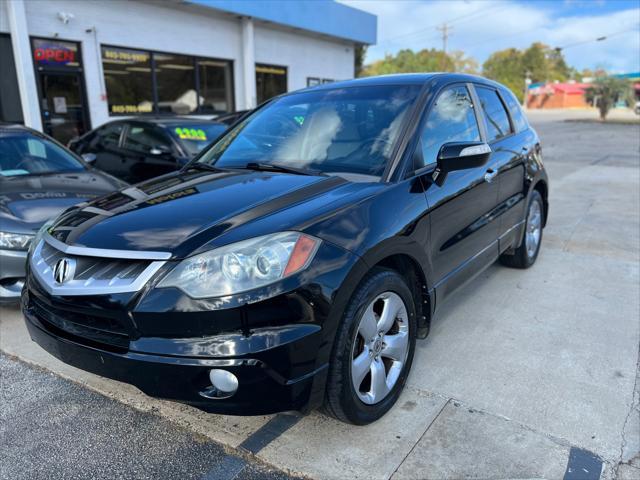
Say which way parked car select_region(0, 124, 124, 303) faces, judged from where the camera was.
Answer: facing the viewer and to the left of the viewer

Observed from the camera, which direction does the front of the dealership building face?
facing the viewer and to the right of the viewer

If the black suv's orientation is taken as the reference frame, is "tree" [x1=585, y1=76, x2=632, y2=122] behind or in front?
behind

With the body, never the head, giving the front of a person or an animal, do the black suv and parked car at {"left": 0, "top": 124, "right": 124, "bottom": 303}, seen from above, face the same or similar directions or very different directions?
same or similar directions

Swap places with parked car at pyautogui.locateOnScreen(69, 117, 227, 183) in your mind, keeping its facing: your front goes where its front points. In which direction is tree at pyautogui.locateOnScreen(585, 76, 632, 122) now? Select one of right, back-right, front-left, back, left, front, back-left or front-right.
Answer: left

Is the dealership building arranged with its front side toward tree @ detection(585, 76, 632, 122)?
no

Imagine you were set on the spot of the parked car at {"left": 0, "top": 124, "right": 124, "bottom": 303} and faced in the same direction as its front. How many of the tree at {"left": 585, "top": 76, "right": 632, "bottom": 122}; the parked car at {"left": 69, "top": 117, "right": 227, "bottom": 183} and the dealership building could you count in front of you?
0

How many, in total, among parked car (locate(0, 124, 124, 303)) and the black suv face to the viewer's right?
0

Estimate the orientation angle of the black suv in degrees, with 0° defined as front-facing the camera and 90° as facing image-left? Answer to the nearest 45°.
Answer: approximately 45°

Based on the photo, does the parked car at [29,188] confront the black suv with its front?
no

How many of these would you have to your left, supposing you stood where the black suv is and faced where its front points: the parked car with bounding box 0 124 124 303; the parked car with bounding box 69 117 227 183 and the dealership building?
0

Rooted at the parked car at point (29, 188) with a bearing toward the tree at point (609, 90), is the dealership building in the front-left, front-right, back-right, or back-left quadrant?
front-left

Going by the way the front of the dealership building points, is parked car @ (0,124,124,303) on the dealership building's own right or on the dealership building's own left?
on the dealership building's own right

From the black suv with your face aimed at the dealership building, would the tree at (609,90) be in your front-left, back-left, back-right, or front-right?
front-right

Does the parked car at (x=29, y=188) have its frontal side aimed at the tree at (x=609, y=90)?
no
